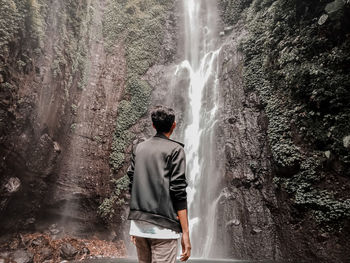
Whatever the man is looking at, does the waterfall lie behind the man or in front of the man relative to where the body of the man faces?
in front

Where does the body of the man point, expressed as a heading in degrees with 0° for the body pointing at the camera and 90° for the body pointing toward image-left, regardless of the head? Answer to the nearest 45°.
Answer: approximately 225°
